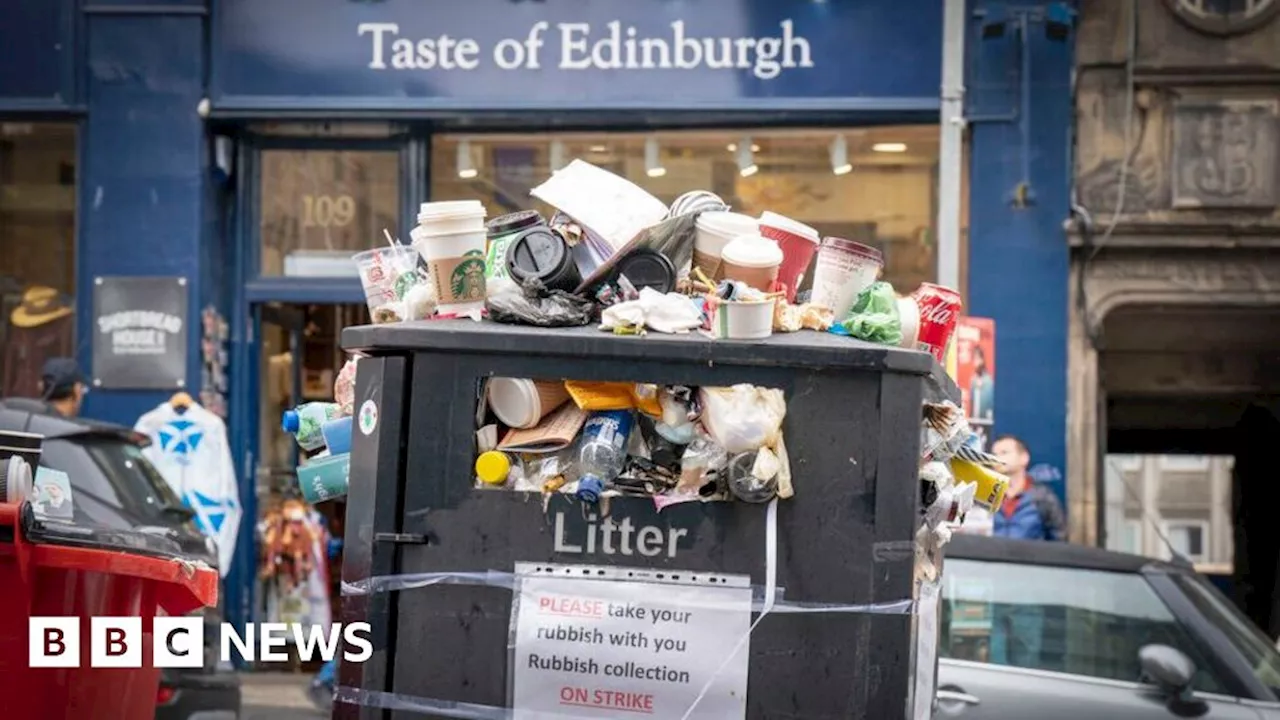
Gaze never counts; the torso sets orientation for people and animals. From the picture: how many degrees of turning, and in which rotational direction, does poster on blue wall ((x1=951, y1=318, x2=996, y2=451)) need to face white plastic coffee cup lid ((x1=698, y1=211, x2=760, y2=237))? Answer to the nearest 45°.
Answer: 0° — it already faces it

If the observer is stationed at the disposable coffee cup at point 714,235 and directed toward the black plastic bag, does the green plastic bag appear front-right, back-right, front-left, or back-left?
back-left

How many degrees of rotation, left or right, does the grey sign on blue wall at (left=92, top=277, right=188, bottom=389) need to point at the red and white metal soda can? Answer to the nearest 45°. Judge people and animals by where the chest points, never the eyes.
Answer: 0° — it already faces it

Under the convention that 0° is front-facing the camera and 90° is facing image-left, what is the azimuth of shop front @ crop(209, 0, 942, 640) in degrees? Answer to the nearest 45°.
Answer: approximately 0°

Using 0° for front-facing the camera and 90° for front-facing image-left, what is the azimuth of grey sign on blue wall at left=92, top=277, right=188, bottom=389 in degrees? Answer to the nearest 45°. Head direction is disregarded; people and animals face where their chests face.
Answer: approximately 0°

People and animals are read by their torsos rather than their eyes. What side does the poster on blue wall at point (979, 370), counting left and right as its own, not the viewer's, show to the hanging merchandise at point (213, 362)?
right

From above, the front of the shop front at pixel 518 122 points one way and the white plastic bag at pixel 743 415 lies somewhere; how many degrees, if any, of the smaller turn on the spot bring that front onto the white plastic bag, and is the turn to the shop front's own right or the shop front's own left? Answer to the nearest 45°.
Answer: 0° — it already faces it
